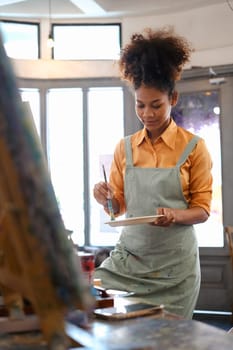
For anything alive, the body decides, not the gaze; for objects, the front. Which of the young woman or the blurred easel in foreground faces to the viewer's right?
the blurred easel in foreground

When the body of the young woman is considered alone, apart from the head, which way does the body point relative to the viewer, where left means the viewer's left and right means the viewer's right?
facing the viewer and to the left of the viewer

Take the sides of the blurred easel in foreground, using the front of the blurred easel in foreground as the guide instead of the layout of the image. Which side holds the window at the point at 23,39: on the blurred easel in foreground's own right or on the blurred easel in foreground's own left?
on the blurred easel in foreground's own left

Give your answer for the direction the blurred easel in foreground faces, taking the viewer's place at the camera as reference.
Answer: facing to the right of the viewer

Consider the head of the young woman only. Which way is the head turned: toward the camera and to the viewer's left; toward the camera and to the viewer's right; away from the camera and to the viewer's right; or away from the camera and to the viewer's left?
toward the camera and to the viewer's left

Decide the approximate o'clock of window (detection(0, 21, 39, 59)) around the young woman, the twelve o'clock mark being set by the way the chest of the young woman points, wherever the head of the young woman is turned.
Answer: The window is roughly at 4 o'clock from the young woman.

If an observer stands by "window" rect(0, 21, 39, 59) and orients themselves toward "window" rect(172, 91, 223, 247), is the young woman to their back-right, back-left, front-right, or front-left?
front-right

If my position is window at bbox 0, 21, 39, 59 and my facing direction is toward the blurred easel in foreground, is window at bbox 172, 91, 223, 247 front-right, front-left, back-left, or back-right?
front-left
